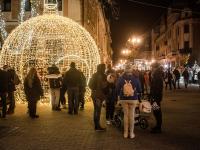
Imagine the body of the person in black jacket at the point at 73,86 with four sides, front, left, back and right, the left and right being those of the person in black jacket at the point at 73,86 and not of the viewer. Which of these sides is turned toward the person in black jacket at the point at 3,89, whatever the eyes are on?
left

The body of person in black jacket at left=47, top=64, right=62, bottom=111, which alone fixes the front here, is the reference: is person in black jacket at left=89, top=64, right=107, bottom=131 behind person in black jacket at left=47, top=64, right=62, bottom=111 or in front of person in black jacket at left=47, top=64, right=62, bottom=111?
behind

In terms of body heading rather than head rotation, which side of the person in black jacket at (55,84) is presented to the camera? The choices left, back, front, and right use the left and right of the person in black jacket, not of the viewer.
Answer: back

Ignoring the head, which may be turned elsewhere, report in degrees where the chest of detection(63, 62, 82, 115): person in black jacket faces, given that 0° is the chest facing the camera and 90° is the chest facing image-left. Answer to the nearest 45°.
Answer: approximately 180°

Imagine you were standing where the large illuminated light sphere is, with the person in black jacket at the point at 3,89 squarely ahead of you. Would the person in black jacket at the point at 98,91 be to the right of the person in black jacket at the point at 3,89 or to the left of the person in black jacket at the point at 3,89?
left

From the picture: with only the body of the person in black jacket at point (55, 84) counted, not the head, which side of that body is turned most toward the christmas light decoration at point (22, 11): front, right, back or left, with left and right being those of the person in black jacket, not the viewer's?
front

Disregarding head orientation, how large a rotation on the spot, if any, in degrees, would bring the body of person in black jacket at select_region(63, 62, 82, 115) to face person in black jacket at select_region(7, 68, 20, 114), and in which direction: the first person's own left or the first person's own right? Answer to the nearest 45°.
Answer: approximately 90° to the first person's own left

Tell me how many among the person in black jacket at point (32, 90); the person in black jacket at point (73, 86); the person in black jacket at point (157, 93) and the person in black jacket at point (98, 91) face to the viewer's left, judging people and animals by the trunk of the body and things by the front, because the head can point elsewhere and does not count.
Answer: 1

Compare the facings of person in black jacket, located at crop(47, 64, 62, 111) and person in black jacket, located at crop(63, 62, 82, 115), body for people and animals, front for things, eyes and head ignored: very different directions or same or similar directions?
same or similar directions

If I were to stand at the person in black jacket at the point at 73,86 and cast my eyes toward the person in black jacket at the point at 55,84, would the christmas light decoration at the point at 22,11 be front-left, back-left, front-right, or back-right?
front-right
